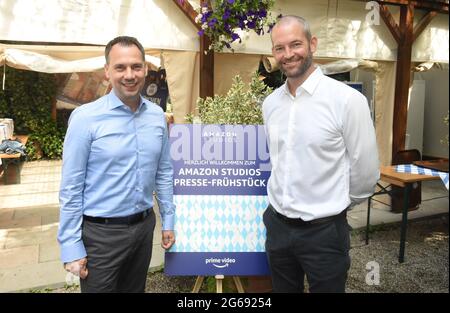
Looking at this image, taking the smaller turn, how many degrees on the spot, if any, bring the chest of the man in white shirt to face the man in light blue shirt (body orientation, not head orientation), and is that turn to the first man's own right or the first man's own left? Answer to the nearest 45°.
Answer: approximately 45° to the first man's own right

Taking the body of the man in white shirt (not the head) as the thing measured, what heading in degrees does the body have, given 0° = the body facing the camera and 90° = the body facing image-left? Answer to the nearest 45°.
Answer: approximately 45°

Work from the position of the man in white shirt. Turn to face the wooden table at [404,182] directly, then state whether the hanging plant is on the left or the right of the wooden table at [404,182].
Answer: left

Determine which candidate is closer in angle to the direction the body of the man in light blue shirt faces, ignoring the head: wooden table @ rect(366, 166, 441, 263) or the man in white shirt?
the man in white shirt

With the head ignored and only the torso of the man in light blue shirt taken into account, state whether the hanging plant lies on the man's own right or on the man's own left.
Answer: on the man's own left

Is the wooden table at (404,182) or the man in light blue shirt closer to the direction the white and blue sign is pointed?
the man in light blue shirt

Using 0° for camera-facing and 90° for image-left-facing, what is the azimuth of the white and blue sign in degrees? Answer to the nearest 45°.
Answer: approximately 0°

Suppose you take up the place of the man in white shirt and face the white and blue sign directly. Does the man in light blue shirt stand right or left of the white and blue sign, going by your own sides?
left

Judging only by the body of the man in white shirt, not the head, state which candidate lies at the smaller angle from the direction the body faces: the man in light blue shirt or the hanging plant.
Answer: the man in light blue shirt

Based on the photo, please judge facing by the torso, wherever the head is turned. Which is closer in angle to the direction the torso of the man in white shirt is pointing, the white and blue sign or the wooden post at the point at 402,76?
the white and blue sign

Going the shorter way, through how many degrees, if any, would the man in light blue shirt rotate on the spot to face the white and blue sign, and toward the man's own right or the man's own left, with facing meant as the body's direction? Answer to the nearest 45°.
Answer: approximately 90° to the man's own left

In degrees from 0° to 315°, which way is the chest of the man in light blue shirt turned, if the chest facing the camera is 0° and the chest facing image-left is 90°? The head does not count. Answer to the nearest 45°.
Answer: approximately 315°
